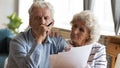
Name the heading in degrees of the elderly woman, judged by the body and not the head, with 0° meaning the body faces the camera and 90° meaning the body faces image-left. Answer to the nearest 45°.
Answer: approximately 45°

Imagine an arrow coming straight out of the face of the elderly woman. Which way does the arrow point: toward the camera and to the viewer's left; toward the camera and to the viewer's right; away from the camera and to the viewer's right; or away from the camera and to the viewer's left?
toward the camera and to the viewer's left

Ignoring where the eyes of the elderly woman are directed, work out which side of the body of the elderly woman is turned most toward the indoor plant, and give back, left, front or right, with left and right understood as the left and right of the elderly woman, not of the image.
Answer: right
